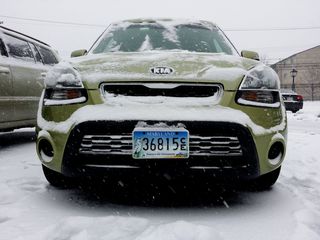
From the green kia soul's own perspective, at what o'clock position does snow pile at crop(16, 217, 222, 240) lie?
The snow pile is roughly at 1 o'clock from the green kia soul.

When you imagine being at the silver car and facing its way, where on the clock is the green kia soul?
The green kia soul is roughly at 10 o'clock from the silver car.

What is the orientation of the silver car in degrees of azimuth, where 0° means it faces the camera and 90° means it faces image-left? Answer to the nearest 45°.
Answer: approximately 45°

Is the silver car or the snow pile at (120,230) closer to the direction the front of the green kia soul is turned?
the snow pile

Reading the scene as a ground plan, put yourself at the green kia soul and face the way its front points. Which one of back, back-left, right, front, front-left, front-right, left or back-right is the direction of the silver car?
back-right

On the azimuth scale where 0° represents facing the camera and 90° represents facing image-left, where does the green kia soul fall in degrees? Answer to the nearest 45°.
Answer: approximately 0°
